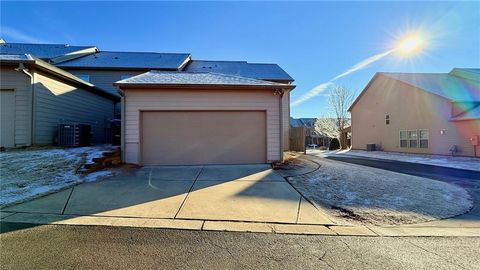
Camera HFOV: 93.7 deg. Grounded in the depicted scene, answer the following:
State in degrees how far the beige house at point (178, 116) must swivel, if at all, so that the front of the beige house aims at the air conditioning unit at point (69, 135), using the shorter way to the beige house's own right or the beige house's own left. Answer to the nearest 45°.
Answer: approximately 135° to the beige house's own right

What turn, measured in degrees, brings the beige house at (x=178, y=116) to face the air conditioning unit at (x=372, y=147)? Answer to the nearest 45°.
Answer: approximately 90° to its left

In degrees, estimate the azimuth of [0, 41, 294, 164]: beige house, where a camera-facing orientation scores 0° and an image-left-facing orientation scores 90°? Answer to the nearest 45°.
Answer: approximately 0°

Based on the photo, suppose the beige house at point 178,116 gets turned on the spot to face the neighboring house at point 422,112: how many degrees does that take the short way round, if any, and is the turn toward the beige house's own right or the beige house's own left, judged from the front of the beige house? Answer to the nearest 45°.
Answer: approximately 90° to the beige house's own left
